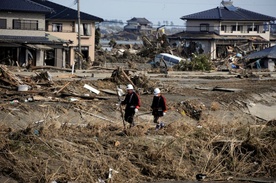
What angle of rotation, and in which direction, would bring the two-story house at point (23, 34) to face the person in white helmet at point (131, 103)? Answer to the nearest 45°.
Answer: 0° — it already faces them

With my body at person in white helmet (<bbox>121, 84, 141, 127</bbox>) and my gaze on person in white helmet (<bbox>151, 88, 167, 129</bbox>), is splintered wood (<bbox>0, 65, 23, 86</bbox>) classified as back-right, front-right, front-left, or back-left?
back-left

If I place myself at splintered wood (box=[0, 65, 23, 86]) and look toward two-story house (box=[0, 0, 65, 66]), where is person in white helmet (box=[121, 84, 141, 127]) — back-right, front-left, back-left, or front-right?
back-right

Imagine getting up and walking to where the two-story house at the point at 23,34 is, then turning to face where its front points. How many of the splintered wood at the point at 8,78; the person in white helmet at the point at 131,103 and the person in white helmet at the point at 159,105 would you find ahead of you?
3

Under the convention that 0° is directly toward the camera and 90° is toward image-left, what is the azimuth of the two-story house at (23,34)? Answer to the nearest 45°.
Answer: approximately 0°
